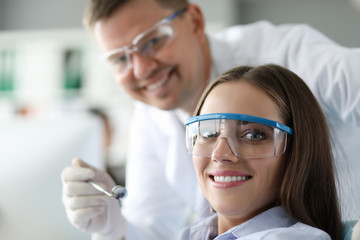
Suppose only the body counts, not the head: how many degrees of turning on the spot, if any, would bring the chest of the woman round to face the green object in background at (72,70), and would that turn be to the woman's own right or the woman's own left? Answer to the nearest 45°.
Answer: approximately 90° to the woman's own right

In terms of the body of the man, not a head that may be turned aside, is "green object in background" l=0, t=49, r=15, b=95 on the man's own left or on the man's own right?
on the man's own right

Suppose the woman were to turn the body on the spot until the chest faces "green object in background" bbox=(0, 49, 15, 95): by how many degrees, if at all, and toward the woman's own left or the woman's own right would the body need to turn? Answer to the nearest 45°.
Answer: approximately 90° to the woman's own right

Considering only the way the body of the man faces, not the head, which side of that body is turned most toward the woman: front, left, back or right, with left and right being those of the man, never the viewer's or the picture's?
front

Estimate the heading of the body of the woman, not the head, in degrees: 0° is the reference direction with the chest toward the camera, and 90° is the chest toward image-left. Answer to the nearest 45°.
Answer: approximately 45°

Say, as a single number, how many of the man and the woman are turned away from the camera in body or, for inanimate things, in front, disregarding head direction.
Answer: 0

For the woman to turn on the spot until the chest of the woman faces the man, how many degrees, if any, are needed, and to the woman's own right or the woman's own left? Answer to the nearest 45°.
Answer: approximately 90° to the woman's own right

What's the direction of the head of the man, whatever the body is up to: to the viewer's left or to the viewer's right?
to the viewer's left

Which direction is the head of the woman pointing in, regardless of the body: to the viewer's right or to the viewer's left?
to the viewer's left

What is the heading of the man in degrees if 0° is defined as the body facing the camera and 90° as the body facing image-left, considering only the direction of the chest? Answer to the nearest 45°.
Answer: approximately 45°
